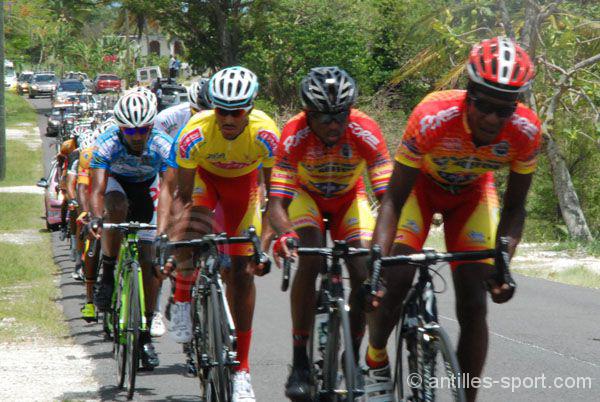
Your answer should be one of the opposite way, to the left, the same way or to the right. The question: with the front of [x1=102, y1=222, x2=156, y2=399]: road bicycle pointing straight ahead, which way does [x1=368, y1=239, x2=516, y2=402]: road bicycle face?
the same way

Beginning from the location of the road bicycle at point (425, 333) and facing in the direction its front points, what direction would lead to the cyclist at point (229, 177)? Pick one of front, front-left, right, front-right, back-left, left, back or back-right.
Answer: back-right

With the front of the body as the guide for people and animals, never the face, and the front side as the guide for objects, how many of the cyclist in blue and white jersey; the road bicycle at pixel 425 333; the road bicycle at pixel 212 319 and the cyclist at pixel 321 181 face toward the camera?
4

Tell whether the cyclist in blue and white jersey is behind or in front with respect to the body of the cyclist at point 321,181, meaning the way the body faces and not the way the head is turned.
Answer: behind

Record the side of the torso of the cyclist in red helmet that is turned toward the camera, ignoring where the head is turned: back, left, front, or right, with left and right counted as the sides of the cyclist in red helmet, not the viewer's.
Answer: front

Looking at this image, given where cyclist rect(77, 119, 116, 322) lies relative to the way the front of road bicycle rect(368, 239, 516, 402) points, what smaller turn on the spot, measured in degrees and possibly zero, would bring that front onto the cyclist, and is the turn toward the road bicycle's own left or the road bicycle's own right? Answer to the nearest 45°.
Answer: approximately 135° to the road bicycle's own right

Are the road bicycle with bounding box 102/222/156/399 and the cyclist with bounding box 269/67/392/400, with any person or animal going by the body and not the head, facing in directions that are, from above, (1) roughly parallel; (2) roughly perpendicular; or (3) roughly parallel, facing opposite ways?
roughly parallel

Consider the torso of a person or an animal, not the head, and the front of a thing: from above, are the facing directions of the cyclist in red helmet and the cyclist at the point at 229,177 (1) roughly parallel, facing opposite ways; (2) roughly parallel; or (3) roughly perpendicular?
roughly parallel

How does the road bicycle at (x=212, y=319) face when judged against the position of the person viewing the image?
facing the viewer

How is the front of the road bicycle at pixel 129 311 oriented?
toward the camera

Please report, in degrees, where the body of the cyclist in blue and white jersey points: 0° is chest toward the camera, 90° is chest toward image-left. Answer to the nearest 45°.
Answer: approximately 0°

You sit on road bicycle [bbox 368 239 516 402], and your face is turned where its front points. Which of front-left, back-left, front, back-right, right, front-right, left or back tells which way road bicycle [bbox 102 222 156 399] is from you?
back-right

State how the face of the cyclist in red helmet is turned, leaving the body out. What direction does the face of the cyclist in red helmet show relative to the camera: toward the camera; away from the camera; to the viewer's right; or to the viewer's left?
toward the camera

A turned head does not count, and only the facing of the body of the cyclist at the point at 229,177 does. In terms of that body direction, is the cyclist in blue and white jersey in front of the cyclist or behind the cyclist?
behind

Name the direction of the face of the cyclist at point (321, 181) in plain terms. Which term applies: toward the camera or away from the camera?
toward the camera

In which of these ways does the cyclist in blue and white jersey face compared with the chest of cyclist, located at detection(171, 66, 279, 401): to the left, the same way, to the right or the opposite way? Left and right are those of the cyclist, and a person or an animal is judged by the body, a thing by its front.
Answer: the same way
